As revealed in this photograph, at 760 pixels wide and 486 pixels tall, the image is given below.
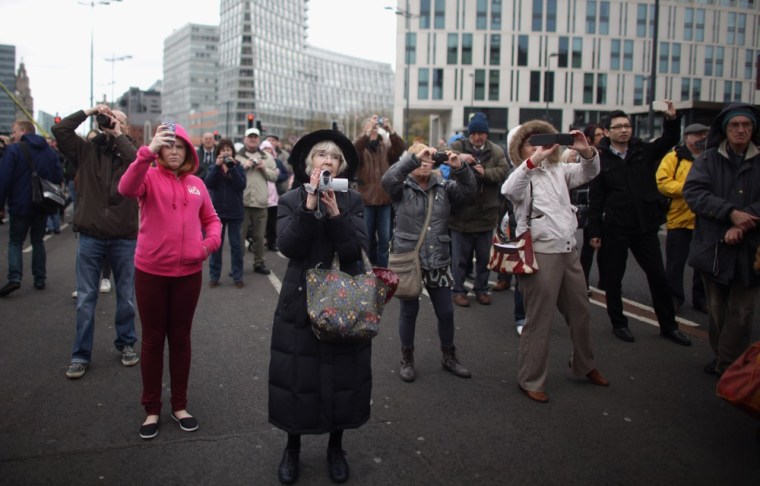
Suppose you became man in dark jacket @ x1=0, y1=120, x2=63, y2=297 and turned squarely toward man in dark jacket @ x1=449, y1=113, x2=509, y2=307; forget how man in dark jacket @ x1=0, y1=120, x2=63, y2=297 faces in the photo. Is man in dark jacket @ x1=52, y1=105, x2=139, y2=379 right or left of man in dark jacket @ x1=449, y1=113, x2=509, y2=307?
right

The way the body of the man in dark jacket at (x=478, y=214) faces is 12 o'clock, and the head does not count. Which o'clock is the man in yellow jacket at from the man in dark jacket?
The man in yellow jacket is roughly at 9 o'clock from the man in dark jacket.

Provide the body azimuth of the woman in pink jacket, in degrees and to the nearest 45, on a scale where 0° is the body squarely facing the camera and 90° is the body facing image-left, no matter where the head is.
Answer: approximately 0°

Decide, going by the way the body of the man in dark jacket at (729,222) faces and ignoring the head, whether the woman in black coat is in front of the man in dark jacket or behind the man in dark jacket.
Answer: in front

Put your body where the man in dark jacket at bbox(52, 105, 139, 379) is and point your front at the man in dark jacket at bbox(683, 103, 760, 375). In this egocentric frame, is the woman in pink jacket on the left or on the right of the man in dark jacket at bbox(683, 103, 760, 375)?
right

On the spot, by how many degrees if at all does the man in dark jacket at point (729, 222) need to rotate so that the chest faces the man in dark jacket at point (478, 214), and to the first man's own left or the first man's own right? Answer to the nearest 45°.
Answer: approximately 135° to the first man's own right
